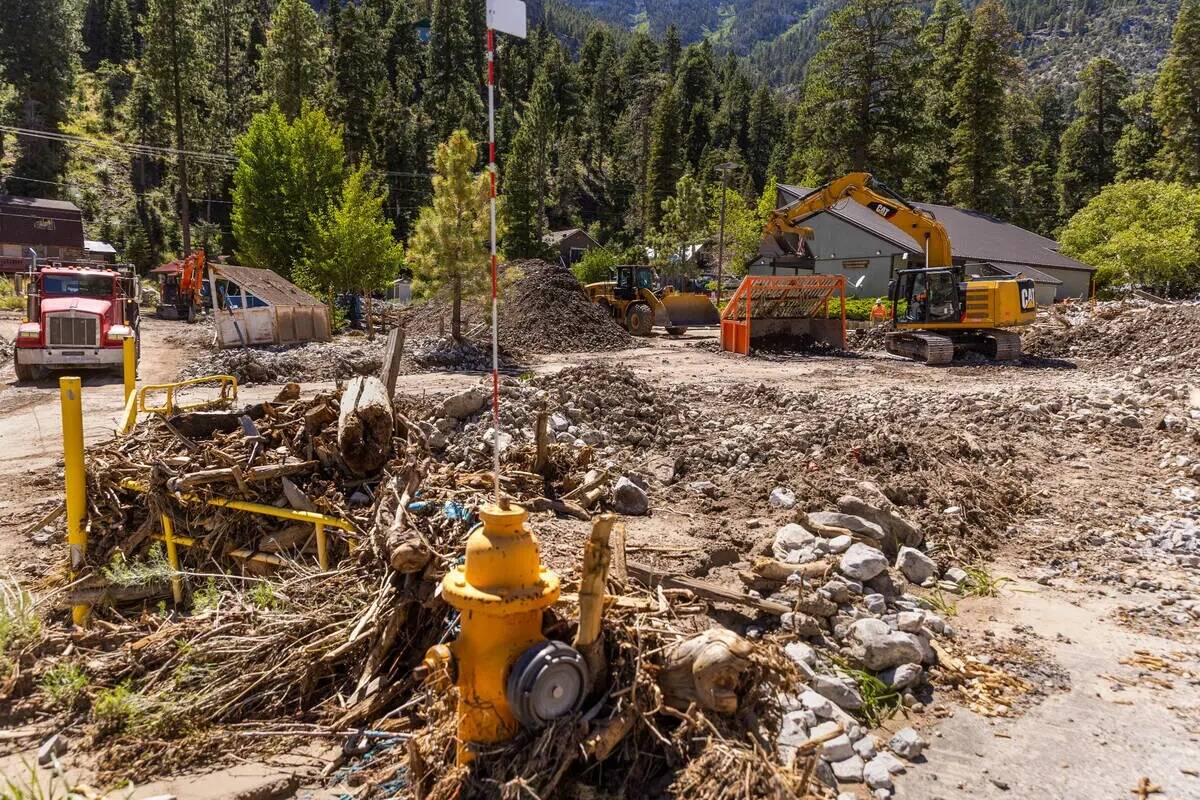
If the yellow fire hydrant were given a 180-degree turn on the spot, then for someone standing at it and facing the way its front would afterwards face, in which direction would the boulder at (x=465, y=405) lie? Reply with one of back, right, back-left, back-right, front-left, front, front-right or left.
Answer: front-right

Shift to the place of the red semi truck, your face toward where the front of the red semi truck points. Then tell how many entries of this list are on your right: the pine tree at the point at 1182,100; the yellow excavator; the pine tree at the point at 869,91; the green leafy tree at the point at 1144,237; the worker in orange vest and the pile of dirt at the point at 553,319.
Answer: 0

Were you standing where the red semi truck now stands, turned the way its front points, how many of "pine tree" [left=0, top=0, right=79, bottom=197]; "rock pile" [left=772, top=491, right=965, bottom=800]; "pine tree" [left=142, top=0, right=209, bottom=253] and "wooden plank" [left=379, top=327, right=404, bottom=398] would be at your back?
2

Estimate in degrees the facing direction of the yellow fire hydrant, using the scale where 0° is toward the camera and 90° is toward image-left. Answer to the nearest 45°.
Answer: approximately 315°

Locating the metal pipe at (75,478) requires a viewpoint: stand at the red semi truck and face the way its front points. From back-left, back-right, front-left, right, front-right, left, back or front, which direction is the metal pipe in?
front

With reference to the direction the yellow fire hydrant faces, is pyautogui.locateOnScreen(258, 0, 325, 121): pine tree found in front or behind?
behind

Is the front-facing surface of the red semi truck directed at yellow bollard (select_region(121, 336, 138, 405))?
yes

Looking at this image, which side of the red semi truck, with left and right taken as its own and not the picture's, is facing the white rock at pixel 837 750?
front

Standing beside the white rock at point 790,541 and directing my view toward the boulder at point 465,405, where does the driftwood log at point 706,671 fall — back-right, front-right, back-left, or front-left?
back-left

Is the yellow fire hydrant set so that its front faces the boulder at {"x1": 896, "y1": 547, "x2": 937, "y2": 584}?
no

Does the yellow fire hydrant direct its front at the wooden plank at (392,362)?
no

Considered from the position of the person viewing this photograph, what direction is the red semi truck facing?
facing the viewer

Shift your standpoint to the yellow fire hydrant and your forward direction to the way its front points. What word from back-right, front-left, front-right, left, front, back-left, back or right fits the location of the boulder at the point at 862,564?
left

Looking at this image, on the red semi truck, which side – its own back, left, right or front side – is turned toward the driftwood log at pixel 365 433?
front

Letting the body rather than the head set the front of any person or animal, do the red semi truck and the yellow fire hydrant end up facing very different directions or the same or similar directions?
same or similar directions

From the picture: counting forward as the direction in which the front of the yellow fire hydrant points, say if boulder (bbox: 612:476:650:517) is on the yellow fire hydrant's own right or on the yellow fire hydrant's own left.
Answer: on the yellow fire hydrant's own left

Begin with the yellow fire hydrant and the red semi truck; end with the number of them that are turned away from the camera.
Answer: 0
